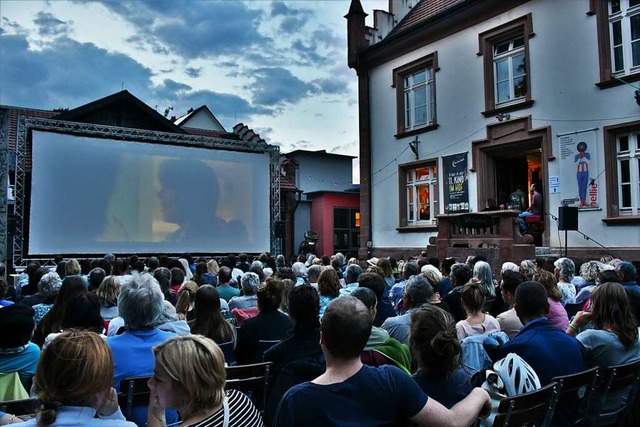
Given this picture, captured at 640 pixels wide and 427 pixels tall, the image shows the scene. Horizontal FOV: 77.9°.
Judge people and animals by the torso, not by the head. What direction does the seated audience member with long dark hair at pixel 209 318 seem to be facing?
away from the camera

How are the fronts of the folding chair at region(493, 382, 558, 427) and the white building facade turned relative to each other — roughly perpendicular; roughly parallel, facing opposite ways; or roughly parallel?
roughly perpendicular

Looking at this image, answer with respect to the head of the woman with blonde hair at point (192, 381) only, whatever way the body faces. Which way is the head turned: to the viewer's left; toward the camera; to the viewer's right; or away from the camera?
to the viewer's left

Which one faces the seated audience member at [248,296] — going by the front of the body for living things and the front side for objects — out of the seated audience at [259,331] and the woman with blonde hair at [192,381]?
the seated audience at [259,331]

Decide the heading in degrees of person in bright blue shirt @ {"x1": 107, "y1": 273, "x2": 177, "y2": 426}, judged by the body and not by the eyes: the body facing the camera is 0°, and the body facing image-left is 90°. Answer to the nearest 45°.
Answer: approximately 180°

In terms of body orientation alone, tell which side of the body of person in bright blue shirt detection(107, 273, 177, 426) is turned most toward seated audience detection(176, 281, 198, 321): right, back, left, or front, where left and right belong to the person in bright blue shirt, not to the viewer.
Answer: front

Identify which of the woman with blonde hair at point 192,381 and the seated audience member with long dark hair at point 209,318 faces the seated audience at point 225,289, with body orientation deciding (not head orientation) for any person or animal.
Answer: the seated audience member with long dark hair at point 209,318

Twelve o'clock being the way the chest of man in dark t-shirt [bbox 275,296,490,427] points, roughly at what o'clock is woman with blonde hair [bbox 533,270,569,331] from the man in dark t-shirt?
The woman with blonde hair is roughly at 1 o'clock from the man in dark t-shirt.

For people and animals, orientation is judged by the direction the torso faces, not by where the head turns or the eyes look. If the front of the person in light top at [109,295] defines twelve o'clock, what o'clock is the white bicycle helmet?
The white bicycle helmet is roughly at 5 o'clock from the person in light top.

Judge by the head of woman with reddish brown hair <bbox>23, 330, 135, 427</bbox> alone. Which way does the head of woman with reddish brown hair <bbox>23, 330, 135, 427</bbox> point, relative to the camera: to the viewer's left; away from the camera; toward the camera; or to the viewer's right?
away from the camera

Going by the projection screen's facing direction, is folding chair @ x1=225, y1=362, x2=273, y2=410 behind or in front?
in front
